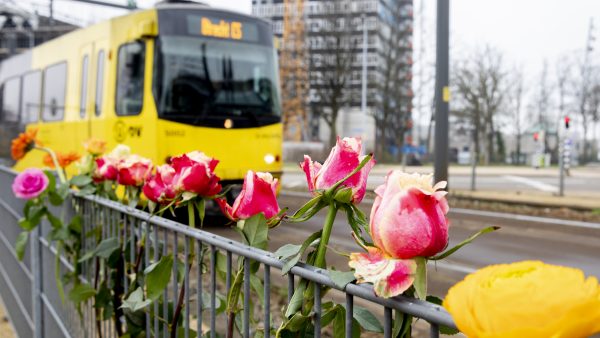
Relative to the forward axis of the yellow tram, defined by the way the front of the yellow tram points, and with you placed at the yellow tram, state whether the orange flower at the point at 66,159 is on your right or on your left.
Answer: on your right

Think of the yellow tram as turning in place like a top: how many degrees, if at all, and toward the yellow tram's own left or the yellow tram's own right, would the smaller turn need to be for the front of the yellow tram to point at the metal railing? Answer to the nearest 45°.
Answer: approximately 45° to the yellow tram's own right

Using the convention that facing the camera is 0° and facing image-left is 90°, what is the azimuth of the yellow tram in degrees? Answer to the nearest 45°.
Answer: approximately 315°

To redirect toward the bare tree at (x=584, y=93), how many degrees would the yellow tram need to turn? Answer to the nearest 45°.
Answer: approximately 90° to its left

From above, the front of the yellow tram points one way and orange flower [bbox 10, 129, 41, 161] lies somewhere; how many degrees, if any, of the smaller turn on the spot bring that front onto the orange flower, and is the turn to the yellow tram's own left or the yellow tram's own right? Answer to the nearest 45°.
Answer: approximately 45° to the yellow tram's own right

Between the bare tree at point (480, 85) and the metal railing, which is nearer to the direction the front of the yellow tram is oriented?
the metal railing

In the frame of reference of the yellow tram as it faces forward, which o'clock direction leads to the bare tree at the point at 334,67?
The bare tree is roughly at 8 o'clock from the yellow tram.

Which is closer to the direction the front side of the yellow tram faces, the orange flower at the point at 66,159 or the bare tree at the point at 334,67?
the orange flower
